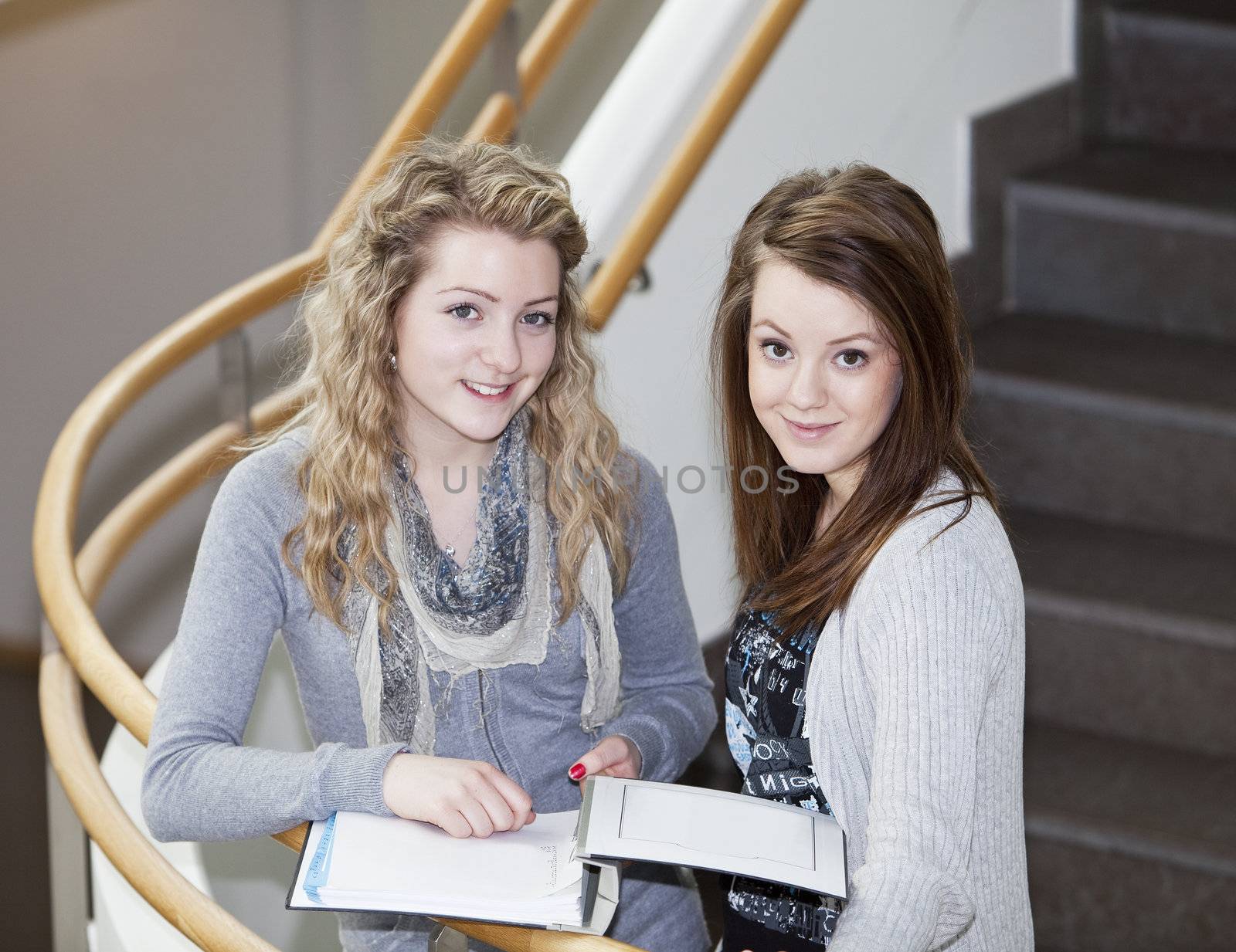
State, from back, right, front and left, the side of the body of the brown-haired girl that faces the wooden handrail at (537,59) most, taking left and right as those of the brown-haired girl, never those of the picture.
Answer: right
